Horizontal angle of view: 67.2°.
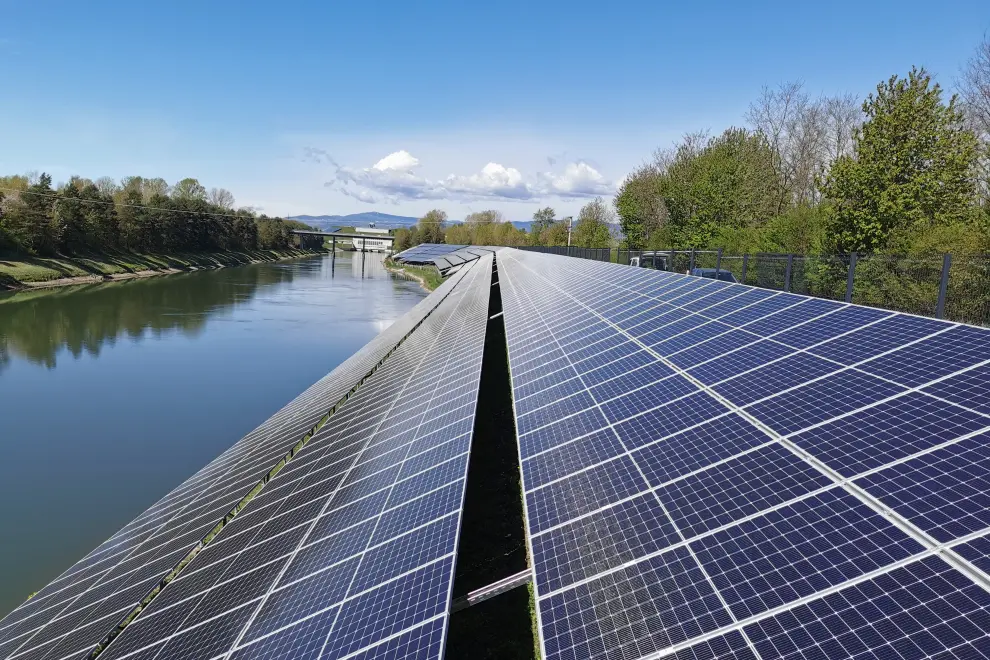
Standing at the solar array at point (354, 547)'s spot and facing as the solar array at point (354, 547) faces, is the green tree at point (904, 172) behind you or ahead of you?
behind

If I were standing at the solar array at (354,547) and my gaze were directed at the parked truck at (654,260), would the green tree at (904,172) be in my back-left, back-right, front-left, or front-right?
front-right

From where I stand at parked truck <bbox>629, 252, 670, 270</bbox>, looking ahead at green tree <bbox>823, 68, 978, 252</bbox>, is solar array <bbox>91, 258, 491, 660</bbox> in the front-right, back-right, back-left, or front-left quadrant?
front-right

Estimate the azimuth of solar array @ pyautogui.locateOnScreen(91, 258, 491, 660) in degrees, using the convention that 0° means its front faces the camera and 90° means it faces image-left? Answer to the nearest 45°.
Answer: approximately 90°

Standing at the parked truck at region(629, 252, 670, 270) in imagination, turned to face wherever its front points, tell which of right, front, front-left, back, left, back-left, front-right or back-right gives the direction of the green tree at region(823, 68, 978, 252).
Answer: back-left
